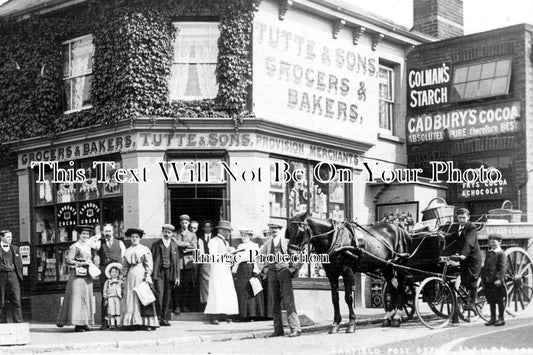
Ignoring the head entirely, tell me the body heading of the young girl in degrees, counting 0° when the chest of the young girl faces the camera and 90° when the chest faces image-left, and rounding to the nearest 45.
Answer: approximately 0°

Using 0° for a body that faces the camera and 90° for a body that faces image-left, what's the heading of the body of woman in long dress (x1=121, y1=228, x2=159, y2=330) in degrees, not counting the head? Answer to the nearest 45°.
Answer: approximately 0°

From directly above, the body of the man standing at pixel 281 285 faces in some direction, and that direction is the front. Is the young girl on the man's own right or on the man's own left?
on the man's own right
